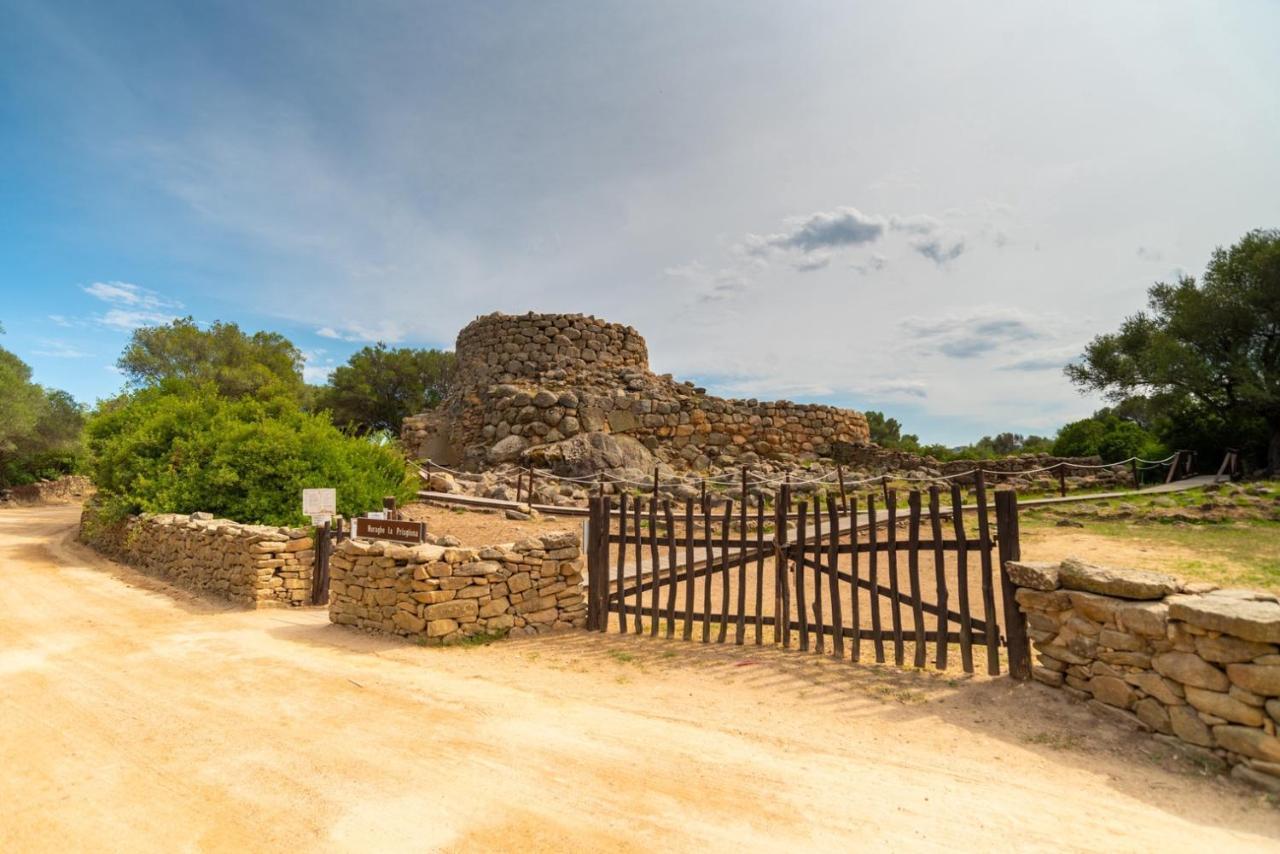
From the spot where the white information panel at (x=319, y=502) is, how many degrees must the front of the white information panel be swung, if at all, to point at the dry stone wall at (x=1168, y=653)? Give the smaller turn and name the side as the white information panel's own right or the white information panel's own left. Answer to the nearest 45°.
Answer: approximately 45° to the white information panel's own left

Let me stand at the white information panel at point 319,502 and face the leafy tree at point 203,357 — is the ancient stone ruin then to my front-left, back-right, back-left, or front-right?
front-right

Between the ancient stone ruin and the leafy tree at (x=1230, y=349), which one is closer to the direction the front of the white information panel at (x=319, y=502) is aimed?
the leafy tree

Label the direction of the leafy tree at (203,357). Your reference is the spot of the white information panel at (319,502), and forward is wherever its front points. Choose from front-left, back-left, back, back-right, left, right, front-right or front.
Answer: back

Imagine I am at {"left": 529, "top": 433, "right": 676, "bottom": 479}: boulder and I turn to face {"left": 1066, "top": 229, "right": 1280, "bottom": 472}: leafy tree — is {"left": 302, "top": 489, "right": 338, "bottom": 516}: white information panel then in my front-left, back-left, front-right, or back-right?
back-right

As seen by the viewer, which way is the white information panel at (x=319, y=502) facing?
toward the camera

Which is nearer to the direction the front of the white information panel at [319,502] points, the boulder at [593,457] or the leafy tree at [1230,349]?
the leafy tree

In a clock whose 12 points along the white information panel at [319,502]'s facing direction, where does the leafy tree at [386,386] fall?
The leafy tree is roughly at 6 o'clock from the white information panel.

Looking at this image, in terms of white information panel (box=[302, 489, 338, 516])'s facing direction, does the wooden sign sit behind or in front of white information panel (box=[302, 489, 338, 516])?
in front

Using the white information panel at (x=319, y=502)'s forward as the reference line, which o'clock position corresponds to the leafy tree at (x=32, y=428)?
The leafy tree is roughly at 5 o'clock from the white information panel.
